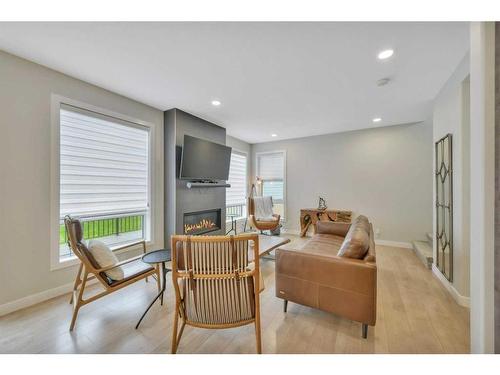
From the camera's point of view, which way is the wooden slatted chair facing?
away from the camera

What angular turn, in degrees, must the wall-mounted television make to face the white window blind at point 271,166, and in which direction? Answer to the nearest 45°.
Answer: approximately 90° to its left

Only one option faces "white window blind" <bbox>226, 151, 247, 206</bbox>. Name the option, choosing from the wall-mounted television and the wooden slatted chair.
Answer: the wooden slatted chair

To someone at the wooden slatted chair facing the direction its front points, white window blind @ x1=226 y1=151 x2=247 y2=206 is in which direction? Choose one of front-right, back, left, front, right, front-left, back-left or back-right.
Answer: front

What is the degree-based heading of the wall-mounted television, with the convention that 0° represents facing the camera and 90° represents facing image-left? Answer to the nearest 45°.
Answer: approximately 315°

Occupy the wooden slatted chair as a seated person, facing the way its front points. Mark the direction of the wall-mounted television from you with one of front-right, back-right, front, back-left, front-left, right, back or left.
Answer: front

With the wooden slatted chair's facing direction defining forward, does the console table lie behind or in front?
in front

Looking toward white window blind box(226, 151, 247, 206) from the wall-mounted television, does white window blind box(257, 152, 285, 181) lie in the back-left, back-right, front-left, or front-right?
front-right

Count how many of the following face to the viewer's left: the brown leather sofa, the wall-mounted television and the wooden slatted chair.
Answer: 1

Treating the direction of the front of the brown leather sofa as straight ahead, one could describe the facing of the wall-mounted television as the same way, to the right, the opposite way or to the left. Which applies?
the opposite way

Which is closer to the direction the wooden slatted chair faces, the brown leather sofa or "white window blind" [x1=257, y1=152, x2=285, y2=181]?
the white window blind

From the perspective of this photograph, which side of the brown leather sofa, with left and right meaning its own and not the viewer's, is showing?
left
